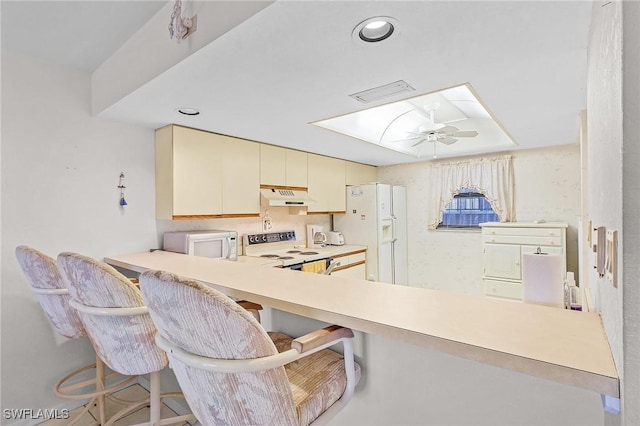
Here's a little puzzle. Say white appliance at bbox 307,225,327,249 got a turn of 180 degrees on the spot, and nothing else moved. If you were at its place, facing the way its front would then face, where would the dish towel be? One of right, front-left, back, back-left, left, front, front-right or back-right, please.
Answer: back-left

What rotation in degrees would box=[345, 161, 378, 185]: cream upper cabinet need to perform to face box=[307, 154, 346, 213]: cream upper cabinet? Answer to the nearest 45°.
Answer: approximately 90° to its right

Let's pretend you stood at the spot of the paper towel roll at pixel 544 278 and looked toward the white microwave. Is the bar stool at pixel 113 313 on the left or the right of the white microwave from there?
left

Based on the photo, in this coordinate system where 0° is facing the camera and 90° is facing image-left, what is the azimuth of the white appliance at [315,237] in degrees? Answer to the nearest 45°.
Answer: approximately 315°

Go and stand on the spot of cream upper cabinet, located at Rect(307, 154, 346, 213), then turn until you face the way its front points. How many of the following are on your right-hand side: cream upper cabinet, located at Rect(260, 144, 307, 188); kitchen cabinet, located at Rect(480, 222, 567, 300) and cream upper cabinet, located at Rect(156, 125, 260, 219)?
2

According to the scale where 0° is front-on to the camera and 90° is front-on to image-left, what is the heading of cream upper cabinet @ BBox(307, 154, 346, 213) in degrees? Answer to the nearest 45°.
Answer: approximately 315°

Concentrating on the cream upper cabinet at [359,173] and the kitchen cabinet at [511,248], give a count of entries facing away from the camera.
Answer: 0

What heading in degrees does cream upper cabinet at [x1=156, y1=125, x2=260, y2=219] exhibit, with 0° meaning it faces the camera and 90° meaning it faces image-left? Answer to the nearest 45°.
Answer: approximately 315°

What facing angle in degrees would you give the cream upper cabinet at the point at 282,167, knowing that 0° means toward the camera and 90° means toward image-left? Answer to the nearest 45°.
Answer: approximately 315°

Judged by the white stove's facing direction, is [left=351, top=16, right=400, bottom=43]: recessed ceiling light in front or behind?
in front

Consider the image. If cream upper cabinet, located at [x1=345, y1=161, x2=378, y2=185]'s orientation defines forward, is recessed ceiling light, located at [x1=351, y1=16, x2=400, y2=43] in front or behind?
in front

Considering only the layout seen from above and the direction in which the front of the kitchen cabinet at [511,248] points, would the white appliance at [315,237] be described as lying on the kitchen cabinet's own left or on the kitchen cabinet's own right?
on the kitchen cabinet's own right
